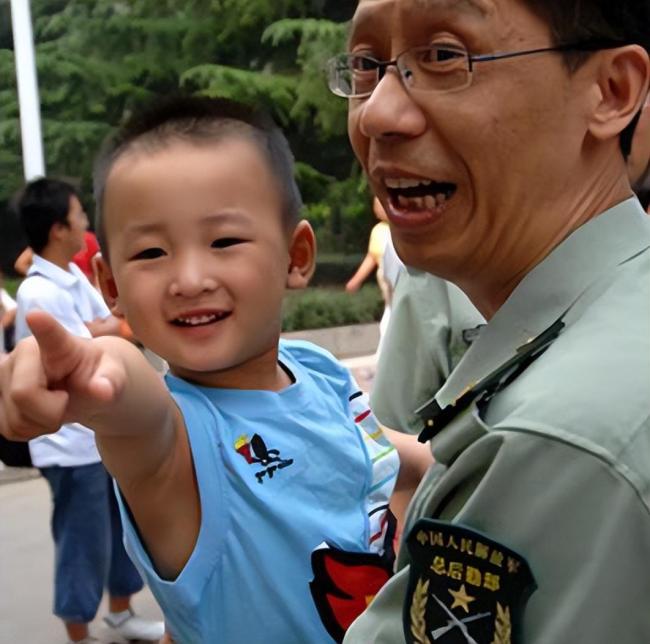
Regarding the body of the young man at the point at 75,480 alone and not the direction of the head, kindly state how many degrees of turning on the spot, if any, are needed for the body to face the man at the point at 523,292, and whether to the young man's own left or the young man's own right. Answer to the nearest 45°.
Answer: approximately 90° to the young man's own right

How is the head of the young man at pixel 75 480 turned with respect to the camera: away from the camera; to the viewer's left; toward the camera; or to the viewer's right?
to the viewer's right

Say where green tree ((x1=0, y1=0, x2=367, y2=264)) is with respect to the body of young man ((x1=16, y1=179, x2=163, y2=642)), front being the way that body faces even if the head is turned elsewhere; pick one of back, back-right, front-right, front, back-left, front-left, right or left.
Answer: left

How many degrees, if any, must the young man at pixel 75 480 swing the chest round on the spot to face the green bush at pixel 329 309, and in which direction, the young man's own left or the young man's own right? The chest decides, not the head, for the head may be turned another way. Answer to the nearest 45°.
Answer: approximately 90° to the young man's own left

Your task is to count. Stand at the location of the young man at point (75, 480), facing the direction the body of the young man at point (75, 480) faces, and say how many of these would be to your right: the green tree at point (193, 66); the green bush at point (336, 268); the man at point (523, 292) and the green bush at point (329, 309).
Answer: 1

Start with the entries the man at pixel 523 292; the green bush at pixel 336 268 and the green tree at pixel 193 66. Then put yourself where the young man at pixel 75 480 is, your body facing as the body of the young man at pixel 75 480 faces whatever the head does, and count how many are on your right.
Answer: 1

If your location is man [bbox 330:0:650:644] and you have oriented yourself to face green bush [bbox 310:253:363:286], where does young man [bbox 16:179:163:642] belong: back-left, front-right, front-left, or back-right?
front-left

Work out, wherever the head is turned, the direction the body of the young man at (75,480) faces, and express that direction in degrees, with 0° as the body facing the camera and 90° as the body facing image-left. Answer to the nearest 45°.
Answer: approximately 270°

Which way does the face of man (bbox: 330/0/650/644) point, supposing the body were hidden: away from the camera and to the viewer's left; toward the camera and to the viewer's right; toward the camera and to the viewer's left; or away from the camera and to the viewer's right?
toward the camera and to the viewer's left

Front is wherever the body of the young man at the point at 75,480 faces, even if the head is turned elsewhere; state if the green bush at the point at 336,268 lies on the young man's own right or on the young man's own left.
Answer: on the young man's own left

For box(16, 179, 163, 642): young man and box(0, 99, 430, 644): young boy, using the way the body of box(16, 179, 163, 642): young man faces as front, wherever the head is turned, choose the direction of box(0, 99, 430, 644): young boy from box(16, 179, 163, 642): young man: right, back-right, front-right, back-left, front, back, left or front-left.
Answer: right
